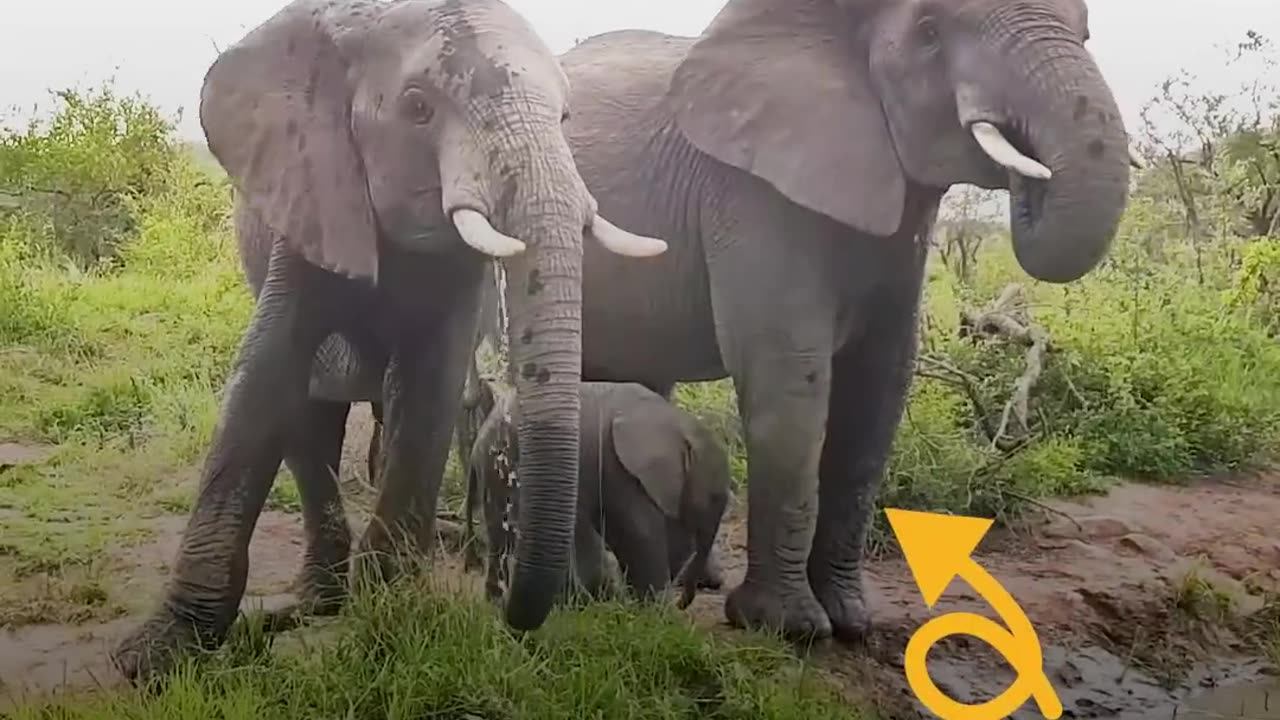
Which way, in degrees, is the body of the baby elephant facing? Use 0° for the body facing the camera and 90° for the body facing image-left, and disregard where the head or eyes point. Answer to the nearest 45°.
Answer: approximately 270°

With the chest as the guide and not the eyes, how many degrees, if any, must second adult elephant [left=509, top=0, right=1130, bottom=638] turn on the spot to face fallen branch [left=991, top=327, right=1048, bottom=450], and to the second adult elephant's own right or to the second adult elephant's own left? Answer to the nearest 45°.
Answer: approximately 90° to the second adult elephant's own left

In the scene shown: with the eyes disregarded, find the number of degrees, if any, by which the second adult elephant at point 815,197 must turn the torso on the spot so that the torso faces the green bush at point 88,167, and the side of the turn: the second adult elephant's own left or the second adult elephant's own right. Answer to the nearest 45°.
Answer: approximately 135° to the second adult elephant's own right

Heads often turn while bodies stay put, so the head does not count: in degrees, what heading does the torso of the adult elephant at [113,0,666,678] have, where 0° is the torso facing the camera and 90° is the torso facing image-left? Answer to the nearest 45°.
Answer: approximately 315°

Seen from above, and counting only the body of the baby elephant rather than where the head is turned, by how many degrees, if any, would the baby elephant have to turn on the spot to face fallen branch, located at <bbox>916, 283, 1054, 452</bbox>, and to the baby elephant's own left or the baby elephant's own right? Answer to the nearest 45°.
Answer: approximately 45° to the baby elephant's own left

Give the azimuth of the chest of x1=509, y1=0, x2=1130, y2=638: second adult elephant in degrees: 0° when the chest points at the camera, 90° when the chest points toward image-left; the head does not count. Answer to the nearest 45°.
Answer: approximately 315°

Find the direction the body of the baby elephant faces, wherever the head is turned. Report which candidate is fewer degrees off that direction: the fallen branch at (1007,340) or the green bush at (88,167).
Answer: the fallen branch
